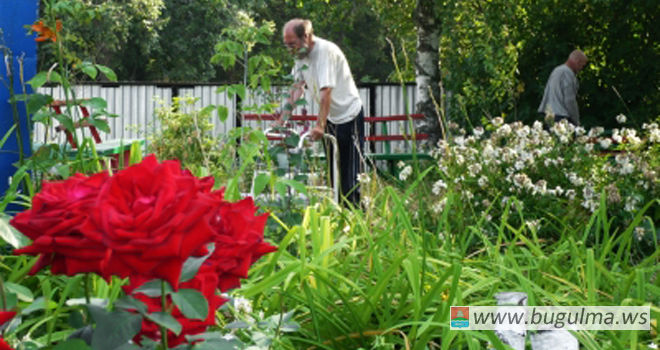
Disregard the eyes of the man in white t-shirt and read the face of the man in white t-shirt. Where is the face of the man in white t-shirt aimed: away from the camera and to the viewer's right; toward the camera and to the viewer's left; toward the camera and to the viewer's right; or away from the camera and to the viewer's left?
toward the camera and to the viewer's left

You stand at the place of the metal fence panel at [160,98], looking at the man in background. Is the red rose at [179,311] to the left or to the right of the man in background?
right

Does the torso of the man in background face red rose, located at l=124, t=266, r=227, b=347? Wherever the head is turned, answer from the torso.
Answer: no

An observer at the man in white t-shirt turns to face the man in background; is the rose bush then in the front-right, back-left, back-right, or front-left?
back-right

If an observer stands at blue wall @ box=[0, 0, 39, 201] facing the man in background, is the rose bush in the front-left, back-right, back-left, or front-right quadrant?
back-right

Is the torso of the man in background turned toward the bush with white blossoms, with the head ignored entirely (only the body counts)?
no

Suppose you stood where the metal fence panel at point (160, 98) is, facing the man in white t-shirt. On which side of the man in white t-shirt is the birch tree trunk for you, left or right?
left
